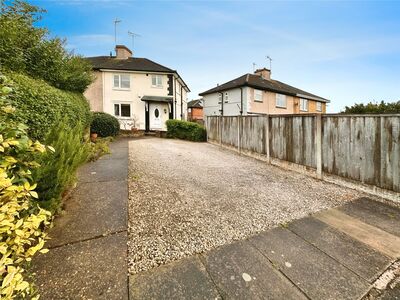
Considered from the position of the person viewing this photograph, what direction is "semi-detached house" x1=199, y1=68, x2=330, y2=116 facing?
facing the viewer and to the right of the viewer

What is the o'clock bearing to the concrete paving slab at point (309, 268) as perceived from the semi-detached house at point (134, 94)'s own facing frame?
The concrete paving slab is roughly at 12 o'clock from the semi-detached house.

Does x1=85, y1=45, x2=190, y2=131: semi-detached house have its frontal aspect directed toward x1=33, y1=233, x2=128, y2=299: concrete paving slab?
yes

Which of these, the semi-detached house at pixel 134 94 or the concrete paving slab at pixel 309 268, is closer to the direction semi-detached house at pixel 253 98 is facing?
the concrete paving slab

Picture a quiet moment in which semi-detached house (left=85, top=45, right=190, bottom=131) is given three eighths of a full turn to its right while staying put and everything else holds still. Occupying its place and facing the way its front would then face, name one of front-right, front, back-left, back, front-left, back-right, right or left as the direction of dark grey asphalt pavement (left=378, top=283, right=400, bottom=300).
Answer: back-left

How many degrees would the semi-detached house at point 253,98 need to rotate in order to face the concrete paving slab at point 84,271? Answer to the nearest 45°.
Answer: approximately 45° to its right

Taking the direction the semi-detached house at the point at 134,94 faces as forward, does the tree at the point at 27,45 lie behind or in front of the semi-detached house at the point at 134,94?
in front

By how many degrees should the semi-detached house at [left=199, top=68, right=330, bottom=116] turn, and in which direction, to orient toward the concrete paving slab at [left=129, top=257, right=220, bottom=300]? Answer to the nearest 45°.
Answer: approximately 45° to its right

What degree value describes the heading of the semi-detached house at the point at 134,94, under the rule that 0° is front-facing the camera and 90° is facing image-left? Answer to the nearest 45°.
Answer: approximately 0°

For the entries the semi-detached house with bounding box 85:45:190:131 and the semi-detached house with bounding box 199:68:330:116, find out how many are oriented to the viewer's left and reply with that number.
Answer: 0
